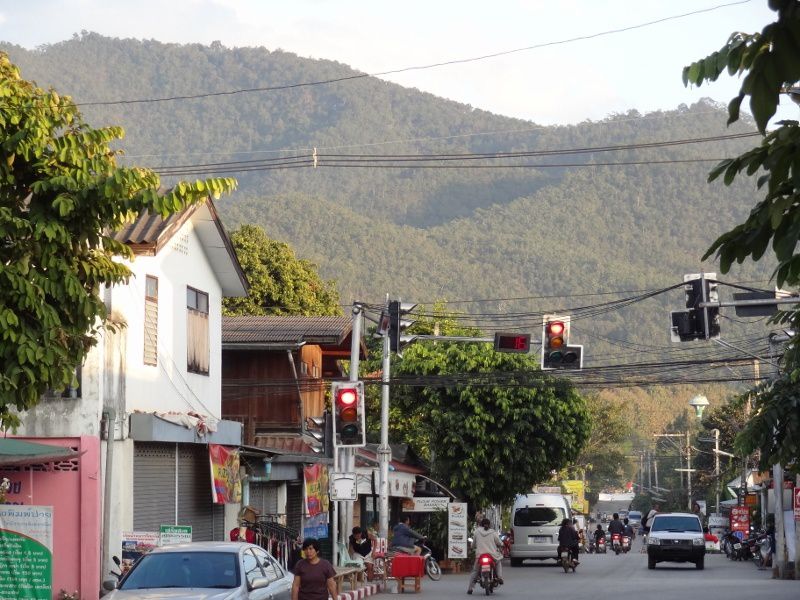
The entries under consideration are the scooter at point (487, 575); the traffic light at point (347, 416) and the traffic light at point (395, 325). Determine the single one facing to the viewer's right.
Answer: the traffic light at point (395, 325)

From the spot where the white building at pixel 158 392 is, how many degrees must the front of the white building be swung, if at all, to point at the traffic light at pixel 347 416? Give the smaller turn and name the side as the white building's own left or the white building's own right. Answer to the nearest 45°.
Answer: approximately 45° to the white building's own left

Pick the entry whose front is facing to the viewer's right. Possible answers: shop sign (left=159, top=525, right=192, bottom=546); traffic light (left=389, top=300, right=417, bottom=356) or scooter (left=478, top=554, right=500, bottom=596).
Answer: the traffic light

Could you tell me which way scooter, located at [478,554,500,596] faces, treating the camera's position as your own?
facing away from the viewer

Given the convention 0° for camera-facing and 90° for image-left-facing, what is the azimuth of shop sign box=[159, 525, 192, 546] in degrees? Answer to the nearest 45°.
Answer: approximately 0°

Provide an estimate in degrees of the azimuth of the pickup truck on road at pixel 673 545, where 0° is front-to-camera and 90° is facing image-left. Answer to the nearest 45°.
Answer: approximately 0°
